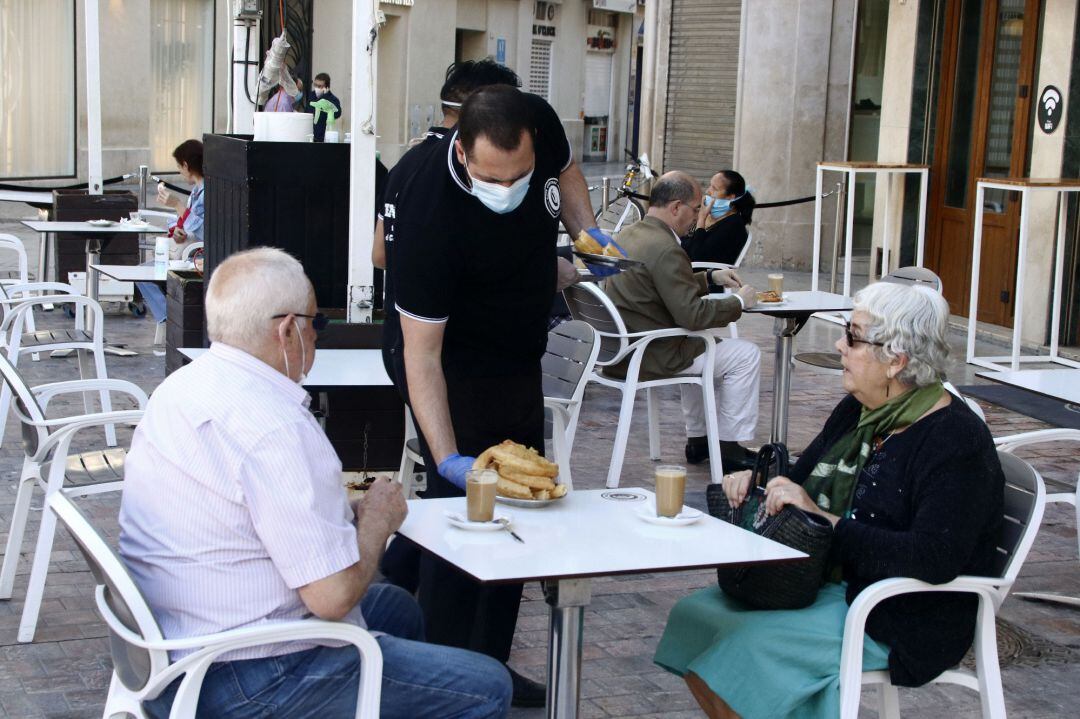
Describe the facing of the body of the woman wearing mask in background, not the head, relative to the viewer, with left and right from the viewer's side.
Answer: facing to the left of the viewer

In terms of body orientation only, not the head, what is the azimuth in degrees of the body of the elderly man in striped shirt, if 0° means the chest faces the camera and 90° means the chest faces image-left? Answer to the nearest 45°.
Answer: approximately 225°

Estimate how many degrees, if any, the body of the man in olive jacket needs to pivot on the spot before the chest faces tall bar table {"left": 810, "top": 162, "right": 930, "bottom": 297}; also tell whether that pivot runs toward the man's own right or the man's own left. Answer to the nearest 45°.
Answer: approximately 90° to the man's own left

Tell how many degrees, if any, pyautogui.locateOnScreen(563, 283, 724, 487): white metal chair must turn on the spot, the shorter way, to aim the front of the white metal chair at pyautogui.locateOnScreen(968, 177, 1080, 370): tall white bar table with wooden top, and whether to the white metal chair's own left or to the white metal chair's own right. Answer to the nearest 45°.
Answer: approximately 45° to the white metal chair's own left

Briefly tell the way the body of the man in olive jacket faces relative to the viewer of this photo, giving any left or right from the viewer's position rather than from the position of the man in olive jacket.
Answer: facing to the right of the viewer

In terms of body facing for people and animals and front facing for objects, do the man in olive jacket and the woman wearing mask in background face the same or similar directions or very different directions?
very different directions

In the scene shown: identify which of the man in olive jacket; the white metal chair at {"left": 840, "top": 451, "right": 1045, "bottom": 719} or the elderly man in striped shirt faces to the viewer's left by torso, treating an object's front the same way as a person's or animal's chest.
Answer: the white metal chair

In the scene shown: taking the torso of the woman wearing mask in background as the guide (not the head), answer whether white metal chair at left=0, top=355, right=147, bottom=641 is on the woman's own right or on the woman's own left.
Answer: on the woman's own left

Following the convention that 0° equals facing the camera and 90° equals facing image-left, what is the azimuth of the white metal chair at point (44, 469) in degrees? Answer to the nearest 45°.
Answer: approximately 270°

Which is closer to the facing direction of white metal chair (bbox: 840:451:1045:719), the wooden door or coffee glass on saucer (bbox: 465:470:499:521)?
the coffee glass on saucer

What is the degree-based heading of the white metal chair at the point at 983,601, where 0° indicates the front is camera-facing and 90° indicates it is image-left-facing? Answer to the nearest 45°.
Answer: approximately 90°

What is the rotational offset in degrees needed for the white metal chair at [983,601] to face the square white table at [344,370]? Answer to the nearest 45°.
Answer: approximately 45° to its right

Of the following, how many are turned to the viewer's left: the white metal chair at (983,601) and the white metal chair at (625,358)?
1

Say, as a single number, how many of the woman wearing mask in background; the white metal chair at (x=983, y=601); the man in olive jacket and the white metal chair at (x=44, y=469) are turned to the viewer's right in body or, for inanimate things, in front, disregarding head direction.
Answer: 2
